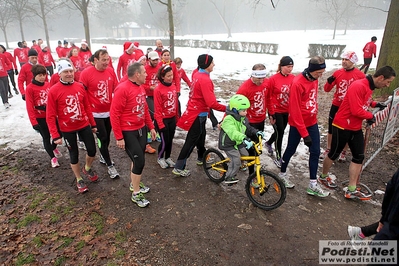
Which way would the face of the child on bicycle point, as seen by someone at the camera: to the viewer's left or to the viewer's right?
to the viewer's right

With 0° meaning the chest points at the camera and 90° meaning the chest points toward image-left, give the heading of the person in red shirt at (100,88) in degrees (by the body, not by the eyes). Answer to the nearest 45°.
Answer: approximately 315°

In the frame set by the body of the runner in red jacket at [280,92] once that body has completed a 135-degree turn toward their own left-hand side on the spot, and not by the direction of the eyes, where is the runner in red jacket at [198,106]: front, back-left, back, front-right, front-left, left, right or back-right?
back-left

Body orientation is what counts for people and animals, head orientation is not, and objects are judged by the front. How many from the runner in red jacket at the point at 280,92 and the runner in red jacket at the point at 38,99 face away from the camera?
0

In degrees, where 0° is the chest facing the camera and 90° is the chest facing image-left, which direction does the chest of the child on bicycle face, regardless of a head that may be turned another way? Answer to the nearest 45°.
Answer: approximately 315°
